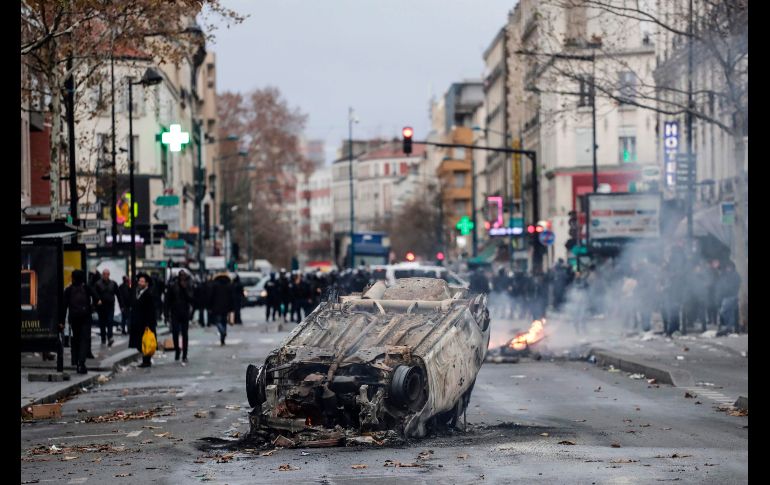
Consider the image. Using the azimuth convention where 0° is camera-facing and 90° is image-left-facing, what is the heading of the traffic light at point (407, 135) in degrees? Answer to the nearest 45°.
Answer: approximately 0°

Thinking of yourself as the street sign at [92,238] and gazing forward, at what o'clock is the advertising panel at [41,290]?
The advertising panel is roughly at 12 o'clock from the street sign.

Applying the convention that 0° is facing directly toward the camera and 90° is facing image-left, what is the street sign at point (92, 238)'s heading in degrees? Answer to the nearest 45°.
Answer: approximately 0°

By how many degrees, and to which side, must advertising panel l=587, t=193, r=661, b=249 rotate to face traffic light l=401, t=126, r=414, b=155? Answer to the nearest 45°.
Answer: approximately 90° to its right

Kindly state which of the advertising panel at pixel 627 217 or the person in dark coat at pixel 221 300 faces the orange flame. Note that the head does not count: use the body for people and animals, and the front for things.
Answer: the advertising panel
